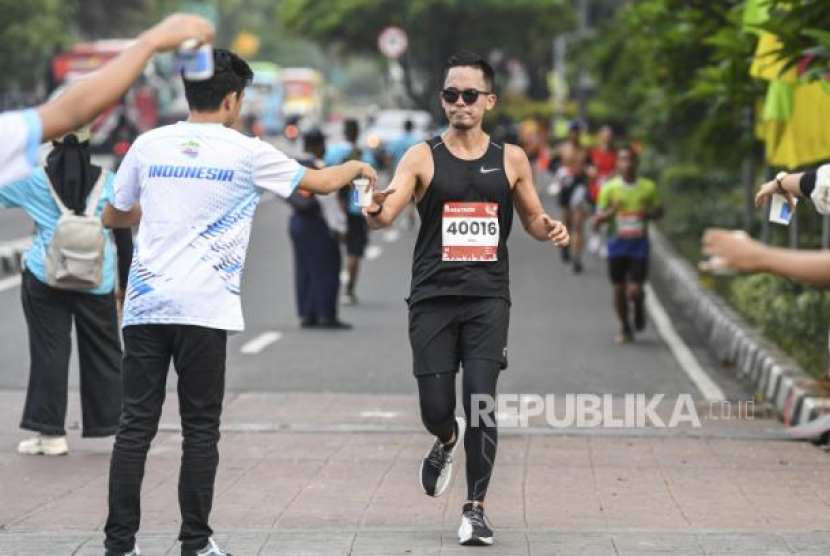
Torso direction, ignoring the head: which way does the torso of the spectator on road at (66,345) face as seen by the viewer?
away from the camera

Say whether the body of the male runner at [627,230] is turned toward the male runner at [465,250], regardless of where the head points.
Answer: yes

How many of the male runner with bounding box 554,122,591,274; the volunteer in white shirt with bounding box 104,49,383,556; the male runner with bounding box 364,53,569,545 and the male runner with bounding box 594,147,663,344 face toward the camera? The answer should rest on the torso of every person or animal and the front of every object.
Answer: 3

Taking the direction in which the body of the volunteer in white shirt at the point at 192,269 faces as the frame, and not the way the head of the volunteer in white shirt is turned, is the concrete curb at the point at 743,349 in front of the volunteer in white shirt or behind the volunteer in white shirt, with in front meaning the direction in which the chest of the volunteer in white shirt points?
in front

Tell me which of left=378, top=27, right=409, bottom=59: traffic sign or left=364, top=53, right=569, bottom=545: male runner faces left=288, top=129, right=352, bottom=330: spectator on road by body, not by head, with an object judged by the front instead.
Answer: the traffic sign

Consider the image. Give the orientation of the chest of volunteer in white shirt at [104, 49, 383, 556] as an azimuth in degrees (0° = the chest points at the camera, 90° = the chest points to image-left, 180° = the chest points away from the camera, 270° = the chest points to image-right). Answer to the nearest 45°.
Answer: approximately 225°

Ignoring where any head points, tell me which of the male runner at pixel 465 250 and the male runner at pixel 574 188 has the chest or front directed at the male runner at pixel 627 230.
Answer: the male runner at pixel 574 188

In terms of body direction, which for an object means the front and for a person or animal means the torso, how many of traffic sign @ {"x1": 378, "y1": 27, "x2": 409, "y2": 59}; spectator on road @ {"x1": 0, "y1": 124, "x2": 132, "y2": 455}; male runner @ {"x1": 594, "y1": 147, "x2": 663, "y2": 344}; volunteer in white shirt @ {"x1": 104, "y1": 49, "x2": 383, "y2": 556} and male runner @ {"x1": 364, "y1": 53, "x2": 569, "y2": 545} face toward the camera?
3

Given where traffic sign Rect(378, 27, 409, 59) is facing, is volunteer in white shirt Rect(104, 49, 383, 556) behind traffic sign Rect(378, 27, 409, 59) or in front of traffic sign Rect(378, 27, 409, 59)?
in front

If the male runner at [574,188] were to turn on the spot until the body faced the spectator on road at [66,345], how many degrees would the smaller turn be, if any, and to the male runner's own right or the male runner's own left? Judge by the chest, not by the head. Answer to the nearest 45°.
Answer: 0° — they already face them
